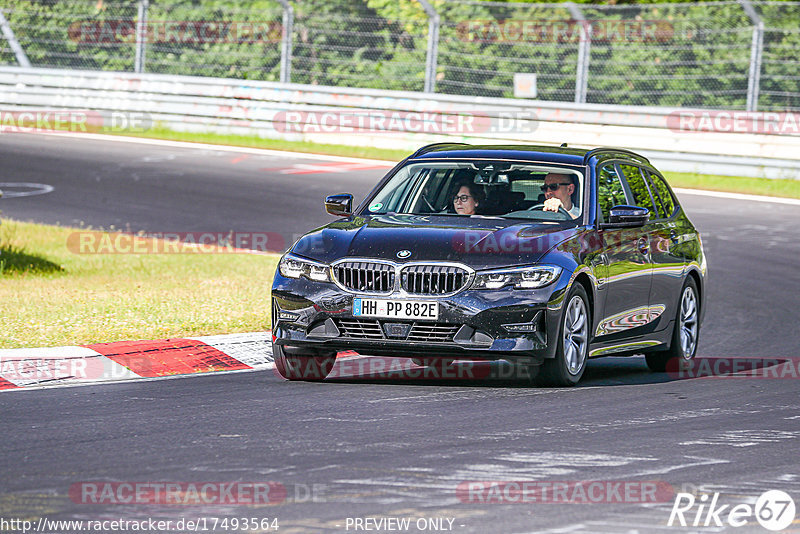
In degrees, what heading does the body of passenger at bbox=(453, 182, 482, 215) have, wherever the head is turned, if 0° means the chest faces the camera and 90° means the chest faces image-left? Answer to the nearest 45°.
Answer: approximately 45°

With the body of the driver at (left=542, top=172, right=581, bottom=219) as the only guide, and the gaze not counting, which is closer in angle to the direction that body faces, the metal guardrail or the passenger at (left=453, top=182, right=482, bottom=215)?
the passenger

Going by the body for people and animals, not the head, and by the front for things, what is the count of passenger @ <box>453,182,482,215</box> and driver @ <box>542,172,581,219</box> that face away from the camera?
0

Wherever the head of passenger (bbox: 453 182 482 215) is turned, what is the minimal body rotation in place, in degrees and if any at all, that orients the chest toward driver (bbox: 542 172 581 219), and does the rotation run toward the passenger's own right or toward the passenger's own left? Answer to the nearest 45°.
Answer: approximately 135° to the passenger's own left

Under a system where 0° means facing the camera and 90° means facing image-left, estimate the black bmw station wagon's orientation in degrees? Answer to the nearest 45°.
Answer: approximately 45°

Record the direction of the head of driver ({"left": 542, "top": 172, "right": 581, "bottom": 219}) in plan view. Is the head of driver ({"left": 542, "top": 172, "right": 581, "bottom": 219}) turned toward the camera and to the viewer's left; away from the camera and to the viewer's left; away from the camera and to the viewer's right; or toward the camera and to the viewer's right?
toward the camera and to the viewer's left

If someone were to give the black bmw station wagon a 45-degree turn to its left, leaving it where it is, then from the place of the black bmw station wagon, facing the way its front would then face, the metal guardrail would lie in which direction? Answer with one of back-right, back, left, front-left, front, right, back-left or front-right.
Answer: back

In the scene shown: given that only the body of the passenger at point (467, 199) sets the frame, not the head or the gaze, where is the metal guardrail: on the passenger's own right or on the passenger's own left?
on the passenger's own right
